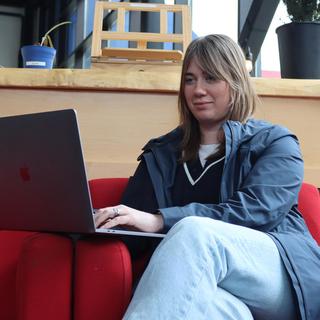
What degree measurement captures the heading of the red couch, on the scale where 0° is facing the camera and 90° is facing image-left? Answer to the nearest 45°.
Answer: approximately 0°

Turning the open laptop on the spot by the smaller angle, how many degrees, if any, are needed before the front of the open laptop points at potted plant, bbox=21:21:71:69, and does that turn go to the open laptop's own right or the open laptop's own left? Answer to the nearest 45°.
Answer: approximately 45° to the open laptop's own left

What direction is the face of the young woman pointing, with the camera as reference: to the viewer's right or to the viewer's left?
to the viewer's left

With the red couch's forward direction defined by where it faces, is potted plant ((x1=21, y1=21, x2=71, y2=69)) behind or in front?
behind

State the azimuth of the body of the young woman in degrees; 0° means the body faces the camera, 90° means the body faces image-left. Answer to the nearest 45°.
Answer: approximately 45°

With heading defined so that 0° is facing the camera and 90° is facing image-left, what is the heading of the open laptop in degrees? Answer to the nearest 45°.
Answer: approximately 225°
